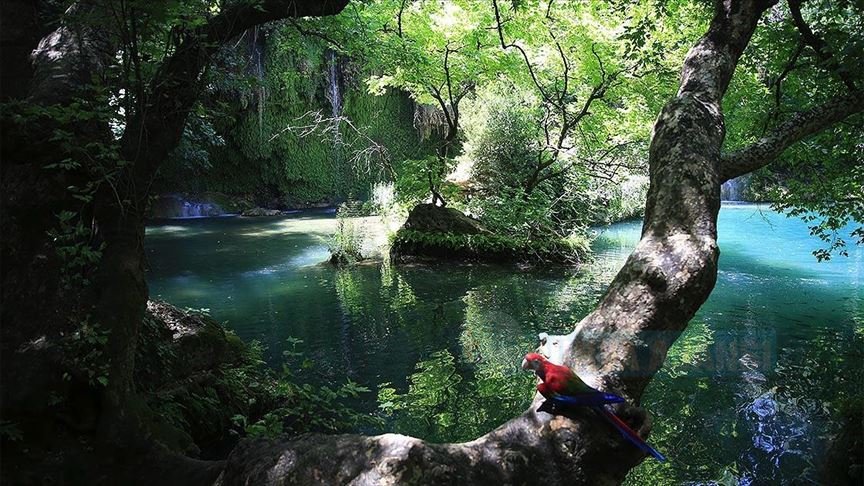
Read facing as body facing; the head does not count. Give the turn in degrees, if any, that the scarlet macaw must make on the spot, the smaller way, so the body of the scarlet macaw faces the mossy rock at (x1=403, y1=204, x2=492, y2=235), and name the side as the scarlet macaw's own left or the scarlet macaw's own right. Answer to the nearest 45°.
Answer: approximately 90° to the scarlet macaw's own right

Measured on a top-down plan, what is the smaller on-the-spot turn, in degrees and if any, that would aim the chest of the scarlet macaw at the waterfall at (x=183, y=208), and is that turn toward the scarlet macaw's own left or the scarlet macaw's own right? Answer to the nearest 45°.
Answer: approximately 45° to the scarlet macaw's own right

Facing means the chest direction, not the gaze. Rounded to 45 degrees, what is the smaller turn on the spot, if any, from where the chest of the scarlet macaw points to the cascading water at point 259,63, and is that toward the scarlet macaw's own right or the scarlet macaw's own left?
approximately 45° to the scarlet macaw's own right

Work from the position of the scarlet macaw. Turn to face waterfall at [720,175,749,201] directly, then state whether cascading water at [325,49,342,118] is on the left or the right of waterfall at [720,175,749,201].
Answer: left

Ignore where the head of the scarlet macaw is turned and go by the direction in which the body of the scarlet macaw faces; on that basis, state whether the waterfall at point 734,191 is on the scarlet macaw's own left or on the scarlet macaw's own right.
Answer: on the scarlet macaw's own right

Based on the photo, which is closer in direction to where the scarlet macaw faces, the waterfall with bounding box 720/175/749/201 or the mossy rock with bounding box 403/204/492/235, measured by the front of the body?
the mossy rock

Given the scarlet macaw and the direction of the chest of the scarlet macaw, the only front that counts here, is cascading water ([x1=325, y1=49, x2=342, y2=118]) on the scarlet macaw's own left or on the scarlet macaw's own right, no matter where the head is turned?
on the scarlet macaw's own right

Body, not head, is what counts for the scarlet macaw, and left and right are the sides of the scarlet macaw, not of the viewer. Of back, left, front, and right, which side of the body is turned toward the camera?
left

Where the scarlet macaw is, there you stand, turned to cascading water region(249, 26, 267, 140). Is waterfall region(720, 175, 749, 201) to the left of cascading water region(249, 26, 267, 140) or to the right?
right
